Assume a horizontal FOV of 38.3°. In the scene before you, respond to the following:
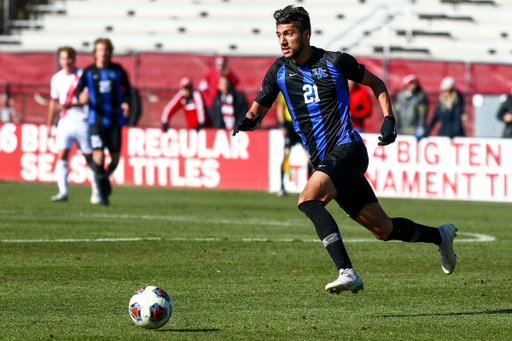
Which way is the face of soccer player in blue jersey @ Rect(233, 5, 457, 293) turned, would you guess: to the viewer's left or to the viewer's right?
to the viewer's left

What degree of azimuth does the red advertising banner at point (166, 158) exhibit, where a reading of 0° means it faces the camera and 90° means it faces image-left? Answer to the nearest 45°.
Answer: approximately 0°

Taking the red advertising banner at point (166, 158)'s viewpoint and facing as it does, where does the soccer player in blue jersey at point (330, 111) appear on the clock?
The soccer player in blue jersey is roughly at 12 o'clock from the red advertising banner.

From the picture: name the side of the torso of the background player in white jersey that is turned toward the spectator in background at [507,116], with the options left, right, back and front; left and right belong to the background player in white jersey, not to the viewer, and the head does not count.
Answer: left

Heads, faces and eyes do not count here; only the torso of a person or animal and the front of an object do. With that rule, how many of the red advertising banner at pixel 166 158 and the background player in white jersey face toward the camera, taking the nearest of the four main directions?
2

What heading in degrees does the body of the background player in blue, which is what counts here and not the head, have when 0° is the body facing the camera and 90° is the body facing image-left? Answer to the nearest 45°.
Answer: approximately 0°

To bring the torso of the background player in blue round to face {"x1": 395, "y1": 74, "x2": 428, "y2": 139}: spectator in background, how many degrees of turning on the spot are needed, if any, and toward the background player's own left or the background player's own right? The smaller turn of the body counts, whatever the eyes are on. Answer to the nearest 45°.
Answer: approximately 135° to the background player's own left

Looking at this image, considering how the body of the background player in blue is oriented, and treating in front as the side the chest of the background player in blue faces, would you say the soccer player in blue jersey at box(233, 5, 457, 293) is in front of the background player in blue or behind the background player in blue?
in front

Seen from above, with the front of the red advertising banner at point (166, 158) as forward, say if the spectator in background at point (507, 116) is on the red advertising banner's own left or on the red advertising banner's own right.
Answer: on the red advertising banner's own left
